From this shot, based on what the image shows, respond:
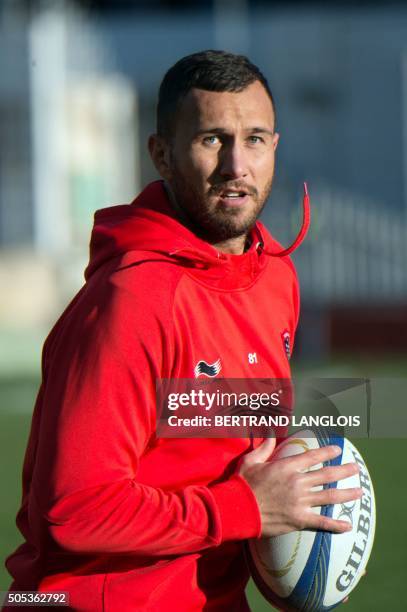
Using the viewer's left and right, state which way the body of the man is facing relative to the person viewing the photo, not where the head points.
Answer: facing the viewer and to the right of the viewer
